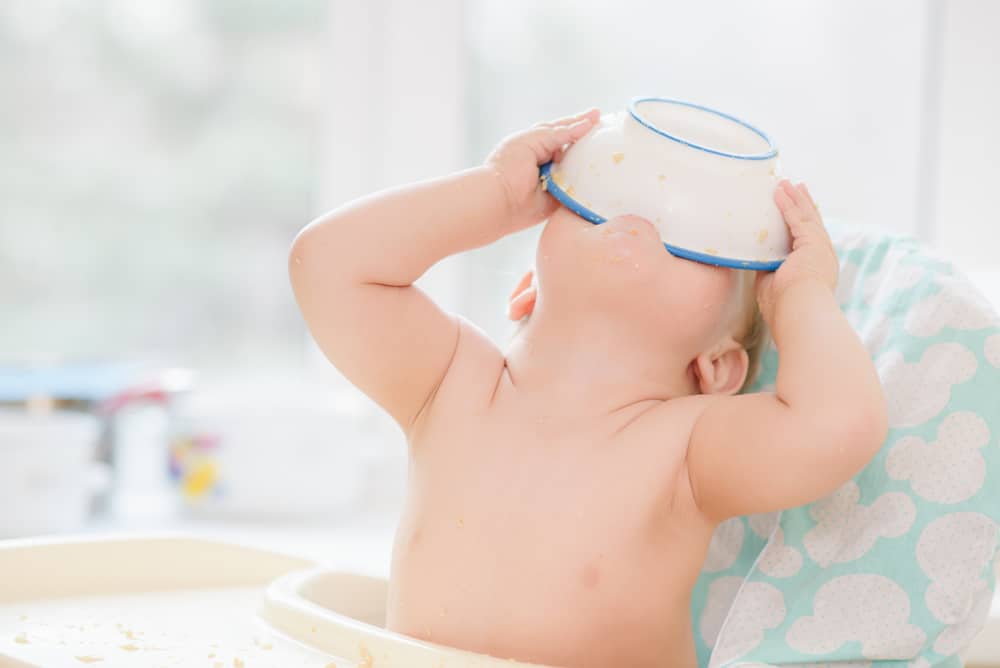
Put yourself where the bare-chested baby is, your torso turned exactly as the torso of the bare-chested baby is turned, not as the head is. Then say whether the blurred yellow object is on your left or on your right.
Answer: on your right

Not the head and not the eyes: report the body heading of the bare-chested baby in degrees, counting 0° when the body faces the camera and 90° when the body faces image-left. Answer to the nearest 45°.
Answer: approximately 45°

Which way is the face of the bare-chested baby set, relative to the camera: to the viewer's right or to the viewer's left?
to the viewer's left
